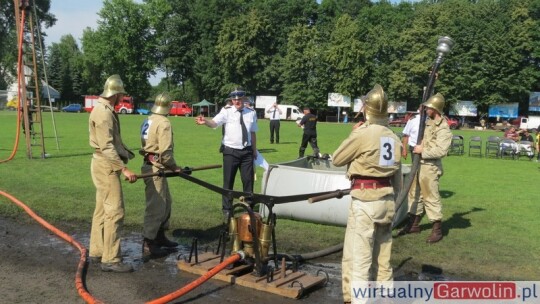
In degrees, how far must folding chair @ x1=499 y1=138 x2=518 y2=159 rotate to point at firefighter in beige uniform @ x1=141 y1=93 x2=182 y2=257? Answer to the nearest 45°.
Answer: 0° — it already faces them

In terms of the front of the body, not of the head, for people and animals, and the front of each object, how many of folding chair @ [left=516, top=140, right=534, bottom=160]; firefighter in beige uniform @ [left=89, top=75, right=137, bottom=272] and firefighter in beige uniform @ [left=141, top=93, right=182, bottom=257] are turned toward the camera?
1

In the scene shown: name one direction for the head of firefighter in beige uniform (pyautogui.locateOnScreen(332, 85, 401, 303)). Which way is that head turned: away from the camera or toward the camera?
away from the camera

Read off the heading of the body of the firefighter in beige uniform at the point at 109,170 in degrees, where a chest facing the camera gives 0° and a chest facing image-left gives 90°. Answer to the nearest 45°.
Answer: approximately 270°

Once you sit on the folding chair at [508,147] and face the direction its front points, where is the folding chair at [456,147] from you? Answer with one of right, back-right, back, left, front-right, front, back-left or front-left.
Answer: right

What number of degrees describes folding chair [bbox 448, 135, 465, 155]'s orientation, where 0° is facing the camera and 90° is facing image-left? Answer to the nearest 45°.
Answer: approximately 45°

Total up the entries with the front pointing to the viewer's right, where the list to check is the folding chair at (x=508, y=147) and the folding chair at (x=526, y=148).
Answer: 0

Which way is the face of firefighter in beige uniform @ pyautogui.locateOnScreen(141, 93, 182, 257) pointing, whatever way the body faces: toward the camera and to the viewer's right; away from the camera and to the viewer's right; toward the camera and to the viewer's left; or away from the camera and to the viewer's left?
away from the camera and to the viewer's right

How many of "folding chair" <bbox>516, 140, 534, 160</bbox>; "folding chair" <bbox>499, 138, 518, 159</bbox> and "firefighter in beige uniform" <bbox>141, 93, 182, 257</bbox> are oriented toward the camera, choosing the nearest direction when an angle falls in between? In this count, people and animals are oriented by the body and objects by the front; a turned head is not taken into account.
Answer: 2
